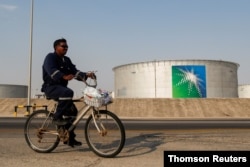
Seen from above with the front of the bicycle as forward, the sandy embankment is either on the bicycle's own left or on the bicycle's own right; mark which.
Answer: on the bicycle's own left

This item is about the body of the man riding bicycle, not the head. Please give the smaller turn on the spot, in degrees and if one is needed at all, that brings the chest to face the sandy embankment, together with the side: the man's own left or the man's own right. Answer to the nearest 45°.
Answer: approximately 135° to the man's own left

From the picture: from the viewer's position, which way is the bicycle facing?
facing the viewer and to the right of the viewer

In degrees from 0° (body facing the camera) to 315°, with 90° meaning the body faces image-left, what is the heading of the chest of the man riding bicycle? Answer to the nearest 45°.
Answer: approximately 315°
